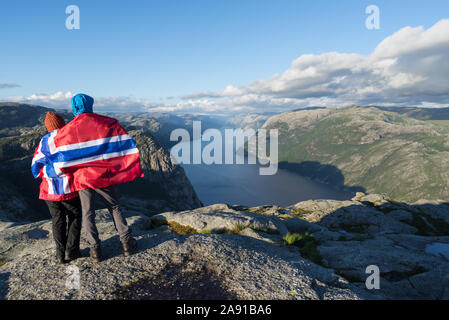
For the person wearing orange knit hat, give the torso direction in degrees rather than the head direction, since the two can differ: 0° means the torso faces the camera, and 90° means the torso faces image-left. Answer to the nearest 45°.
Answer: approximately 180°
